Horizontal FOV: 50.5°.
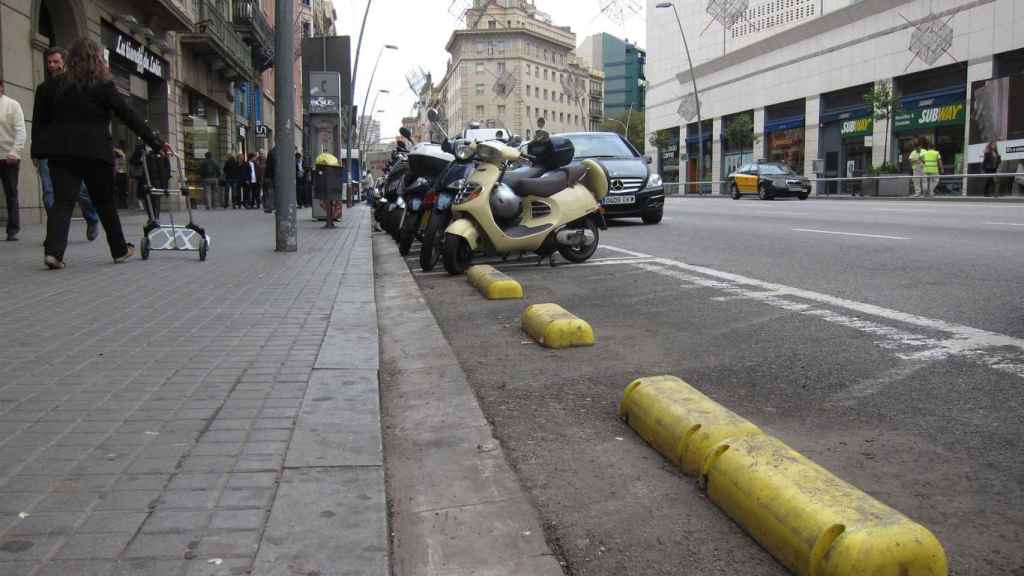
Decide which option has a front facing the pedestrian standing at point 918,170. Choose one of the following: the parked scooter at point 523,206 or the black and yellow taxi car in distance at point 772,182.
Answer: the black and yellow taxi car in distance

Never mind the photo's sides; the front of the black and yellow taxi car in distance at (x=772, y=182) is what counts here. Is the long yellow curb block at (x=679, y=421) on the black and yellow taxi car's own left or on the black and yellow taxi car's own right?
on the black and yellow taxi car's own right

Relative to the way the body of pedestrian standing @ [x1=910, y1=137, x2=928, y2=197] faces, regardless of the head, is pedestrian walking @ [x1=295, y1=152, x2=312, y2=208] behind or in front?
behind

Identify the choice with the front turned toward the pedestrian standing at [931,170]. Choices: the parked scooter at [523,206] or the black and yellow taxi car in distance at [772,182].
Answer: the black and yellow taxi car in distance

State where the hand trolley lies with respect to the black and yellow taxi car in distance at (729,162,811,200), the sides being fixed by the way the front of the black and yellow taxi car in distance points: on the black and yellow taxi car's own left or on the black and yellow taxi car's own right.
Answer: on the black and yellow taxi car's own right

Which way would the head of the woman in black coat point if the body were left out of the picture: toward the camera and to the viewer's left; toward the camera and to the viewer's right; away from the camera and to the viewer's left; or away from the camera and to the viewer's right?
away from the camera and to the viewer's right

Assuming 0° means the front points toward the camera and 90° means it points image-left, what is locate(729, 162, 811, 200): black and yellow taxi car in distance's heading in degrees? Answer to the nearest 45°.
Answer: approximately 315°

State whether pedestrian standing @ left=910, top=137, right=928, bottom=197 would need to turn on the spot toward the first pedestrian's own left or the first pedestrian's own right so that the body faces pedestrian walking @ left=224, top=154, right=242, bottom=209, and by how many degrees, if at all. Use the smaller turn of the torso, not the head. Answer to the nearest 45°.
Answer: approximately 135° to the first pedestrian's own right

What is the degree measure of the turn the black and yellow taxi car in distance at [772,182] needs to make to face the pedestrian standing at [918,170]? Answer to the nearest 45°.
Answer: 0° — it already faces them
